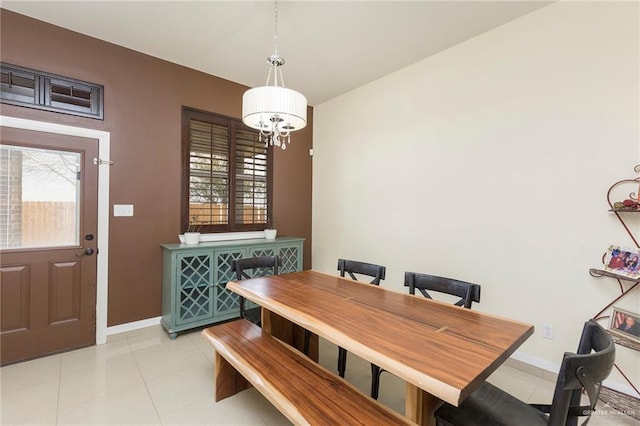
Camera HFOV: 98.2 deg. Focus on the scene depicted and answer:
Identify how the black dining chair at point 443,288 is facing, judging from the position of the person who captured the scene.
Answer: facing the viewer and to the left of the viewer

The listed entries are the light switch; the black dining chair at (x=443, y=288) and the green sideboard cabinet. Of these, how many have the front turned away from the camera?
0

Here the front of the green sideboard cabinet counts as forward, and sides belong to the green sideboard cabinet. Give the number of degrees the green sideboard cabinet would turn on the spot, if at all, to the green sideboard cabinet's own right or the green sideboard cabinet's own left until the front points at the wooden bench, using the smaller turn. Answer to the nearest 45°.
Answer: approximately 45° to the green sideboard cabinet's own right

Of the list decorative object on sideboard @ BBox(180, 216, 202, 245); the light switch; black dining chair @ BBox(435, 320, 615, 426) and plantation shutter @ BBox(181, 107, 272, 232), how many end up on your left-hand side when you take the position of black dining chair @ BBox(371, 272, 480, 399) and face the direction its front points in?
1

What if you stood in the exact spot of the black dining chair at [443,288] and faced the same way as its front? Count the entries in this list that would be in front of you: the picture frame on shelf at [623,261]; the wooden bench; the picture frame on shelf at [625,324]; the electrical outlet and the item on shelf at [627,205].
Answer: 1

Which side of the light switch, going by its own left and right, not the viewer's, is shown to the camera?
front

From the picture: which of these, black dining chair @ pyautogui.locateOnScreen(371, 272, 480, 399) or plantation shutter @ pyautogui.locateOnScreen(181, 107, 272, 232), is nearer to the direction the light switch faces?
the black dining chair

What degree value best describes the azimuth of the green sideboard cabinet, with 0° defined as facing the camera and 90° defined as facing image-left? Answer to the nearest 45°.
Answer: approximately 315°

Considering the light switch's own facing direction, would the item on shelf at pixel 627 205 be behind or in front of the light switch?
in front

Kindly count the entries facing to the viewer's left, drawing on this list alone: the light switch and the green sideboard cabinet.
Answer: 0

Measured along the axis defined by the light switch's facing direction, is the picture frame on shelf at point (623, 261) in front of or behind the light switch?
in front

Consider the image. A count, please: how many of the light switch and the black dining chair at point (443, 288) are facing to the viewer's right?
0
